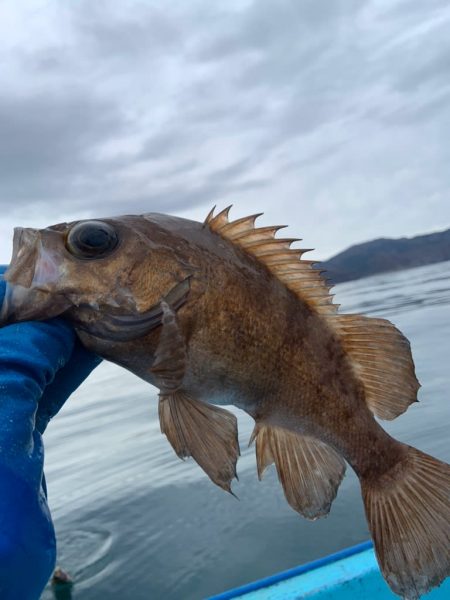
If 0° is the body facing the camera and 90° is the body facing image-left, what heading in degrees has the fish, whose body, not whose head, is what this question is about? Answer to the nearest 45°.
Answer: approximately 90°
